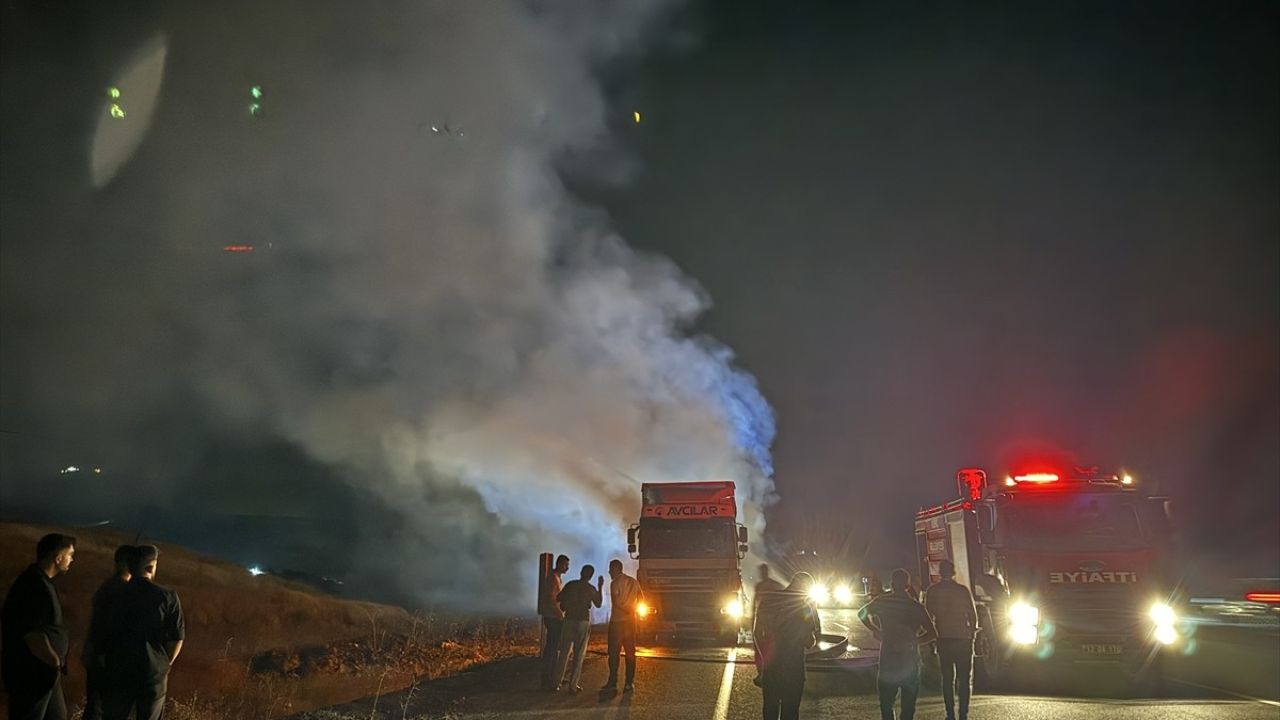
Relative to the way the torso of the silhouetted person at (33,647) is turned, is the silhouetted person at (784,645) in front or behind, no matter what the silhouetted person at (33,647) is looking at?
in front

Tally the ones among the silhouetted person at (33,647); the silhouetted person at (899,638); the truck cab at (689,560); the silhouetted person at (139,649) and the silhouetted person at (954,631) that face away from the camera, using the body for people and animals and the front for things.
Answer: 3

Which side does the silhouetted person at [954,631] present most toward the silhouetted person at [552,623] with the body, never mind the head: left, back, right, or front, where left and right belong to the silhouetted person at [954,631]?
left

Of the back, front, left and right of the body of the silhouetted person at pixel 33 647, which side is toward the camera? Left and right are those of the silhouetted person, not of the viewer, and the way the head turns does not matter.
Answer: right

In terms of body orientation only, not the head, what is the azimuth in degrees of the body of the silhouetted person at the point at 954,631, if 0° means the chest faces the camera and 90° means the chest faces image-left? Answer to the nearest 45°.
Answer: approximately 180°

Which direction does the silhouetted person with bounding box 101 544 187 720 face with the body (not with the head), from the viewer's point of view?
away from the camera

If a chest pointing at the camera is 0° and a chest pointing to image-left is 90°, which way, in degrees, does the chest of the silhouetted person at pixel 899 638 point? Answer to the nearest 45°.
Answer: approximately 180°

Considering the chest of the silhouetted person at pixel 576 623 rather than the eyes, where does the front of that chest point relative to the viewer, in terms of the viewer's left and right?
facing away from the viewer and to the right of the viewer

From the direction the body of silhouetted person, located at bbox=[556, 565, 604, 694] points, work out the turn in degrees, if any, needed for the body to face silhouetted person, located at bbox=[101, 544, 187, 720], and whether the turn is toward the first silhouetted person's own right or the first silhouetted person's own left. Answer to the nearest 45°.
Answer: approximately 180°

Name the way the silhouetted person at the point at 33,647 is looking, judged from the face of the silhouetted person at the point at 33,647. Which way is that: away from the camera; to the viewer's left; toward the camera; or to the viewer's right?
to the viewer's right

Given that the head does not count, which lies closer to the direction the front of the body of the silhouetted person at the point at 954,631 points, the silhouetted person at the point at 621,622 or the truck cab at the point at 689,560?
the truck cab

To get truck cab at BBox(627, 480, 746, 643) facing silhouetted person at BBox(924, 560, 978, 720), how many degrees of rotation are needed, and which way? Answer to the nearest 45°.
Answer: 0° — it already faces them

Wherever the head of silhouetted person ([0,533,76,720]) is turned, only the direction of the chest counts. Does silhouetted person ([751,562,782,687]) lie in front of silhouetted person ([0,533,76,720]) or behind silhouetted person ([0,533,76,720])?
in front
